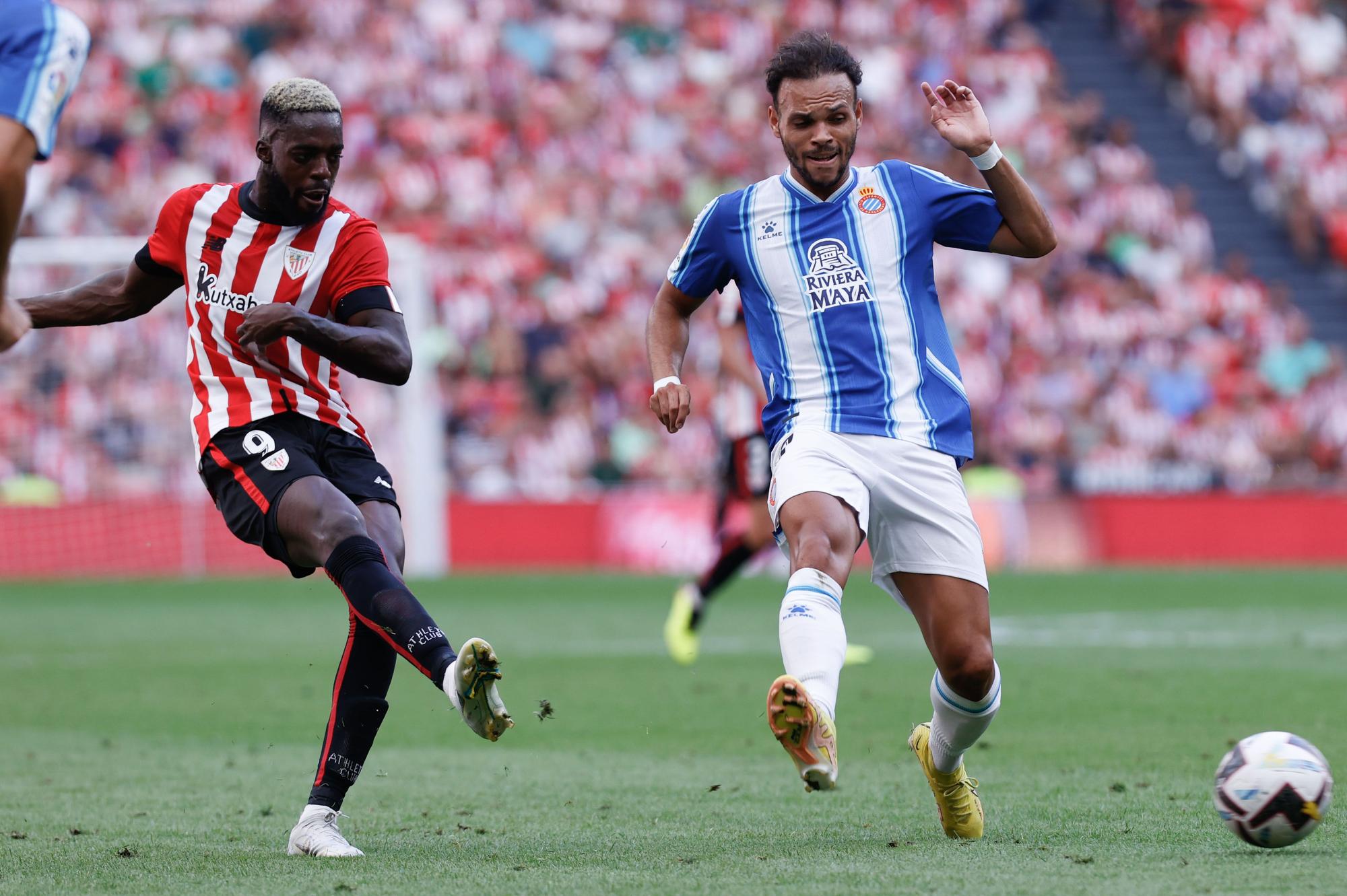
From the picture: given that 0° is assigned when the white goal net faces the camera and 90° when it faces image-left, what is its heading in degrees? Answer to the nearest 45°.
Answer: approximately 0°

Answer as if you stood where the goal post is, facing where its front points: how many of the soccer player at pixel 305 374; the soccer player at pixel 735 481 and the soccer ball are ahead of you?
3

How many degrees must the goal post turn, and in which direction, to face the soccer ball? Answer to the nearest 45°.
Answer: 0° — it already faces it

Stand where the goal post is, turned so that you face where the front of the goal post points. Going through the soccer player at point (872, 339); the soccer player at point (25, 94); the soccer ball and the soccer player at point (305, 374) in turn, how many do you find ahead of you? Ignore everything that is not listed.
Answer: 4

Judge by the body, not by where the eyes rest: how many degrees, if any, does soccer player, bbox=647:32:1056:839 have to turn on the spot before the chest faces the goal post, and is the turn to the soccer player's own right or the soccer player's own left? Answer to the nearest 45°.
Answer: approximately 180°

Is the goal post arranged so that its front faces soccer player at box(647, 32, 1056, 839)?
yes

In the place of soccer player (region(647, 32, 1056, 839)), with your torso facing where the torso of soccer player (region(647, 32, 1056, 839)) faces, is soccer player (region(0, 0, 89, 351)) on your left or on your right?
on your right

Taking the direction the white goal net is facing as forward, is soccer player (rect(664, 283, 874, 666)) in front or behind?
in front
